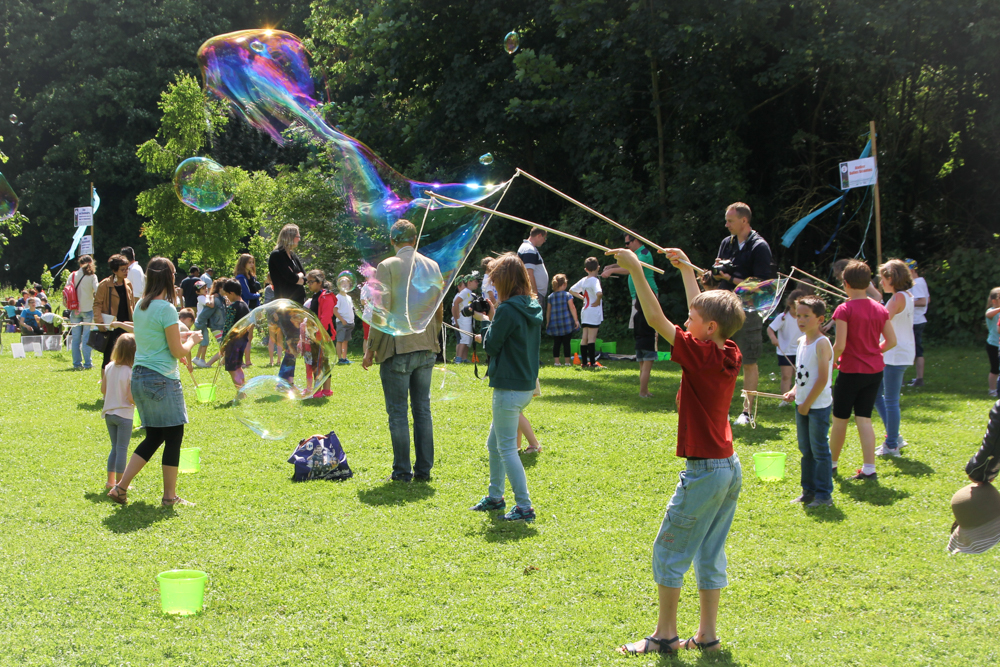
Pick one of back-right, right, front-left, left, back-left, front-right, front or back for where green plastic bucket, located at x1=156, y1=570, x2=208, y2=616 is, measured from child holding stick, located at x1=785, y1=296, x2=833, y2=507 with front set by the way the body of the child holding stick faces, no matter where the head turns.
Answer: front

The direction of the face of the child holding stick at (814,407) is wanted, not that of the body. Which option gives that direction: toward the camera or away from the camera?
toward the camera

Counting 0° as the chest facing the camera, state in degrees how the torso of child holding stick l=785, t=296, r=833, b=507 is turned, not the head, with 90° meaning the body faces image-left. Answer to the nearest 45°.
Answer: approximately 45°

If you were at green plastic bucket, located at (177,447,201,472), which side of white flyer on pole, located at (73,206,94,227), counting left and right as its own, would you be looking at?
front

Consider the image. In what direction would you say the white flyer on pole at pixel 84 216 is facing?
toward the camera

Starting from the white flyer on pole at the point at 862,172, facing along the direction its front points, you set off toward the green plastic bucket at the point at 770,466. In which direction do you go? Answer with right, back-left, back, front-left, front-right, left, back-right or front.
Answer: front

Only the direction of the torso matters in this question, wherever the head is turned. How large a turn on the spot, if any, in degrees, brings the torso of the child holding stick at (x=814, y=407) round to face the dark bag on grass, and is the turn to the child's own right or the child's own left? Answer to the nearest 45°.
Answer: approximately 45° to the child's own right

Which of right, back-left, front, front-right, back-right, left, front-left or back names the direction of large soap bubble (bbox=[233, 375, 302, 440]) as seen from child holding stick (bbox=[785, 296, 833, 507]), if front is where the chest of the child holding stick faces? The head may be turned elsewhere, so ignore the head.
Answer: front-right

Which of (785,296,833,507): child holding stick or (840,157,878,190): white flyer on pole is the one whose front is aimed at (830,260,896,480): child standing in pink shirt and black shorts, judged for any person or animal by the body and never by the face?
the white flyer on pole

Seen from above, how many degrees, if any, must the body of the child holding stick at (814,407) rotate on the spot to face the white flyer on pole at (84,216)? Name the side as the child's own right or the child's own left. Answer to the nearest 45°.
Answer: approximately 90° to the child's own right

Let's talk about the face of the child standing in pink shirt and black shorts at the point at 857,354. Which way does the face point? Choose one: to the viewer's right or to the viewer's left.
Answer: to the viewer's left

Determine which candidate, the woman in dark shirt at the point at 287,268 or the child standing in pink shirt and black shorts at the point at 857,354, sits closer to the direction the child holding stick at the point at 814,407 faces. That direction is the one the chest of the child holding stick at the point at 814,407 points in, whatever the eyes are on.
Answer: the woman in dark shirt

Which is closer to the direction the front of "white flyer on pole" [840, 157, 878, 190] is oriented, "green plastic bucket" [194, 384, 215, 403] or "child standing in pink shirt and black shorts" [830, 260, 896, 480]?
the child standing in pink shirt and black shorts

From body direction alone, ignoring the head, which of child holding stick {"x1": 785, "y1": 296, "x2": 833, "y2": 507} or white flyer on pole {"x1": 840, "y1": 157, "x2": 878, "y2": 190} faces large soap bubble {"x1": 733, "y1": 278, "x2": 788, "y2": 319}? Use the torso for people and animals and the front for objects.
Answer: the white flyer on pole

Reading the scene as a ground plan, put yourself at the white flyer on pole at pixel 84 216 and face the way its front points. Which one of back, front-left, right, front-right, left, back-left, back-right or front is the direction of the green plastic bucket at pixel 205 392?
front

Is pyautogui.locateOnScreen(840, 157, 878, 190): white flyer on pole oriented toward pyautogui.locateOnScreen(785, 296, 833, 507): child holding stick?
yes
